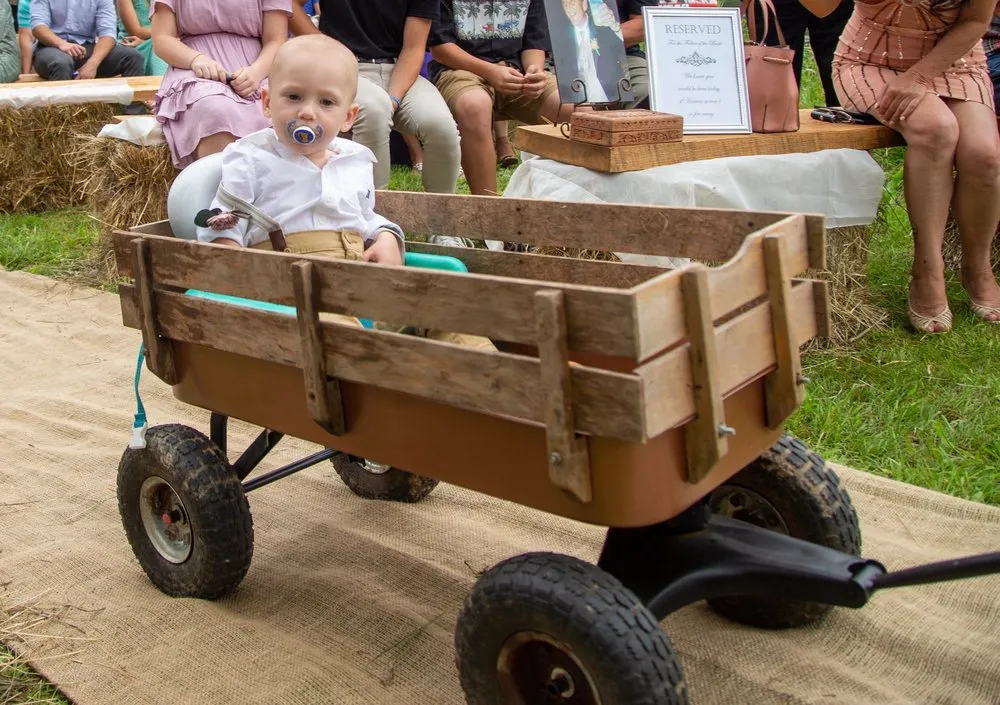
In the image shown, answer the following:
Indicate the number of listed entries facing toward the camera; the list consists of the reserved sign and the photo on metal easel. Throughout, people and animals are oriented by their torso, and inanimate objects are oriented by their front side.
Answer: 2

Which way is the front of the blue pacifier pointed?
toward the camera

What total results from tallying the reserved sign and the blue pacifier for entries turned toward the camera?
2

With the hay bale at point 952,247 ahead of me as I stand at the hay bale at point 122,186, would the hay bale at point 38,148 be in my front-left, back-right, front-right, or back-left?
back-left

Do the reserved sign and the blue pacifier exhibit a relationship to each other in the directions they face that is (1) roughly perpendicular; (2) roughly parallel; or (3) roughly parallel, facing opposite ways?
roughly parallel

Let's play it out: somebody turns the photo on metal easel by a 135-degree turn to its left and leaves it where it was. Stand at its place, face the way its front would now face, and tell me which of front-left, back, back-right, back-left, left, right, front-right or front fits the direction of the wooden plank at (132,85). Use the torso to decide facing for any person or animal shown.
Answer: left

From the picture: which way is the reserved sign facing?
toward the camera

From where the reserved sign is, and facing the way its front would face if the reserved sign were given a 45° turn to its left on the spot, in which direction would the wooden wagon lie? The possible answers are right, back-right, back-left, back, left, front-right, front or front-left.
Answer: front-right

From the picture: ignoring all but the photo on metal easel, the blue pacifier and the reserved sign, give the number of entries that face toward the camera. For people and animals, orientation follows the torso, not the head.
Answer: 3

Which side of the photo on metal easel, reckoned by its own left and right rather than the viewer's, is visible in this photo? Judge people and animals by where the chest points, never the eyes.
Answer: front

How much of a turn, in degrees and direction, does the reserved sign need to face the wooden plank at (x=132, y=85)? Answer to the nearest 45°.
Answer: approximately 135° to its right

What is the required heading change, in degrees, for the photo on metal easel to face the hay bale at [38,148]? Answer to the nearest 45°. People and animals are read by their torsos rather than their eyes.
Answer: approximately 135° to its right

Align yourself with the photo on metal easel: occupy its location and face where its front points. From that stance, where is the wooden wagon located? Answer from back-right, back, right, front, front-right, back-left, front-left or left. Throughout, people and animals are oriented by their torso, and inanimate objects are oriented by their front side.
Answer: front
